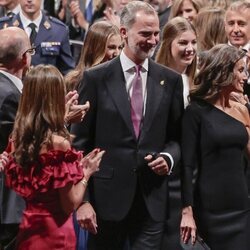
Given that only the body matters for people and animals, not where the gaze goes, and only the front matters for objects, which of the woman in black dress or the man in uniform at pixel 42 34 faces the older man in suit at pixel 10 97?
the man in uniform

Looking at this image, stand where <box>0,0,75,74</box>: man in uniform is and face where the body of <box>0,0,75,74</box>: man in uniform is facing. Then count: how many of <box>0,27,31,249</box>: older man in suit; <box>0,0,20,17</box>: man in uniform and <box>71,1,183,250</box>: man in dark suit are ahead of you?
2

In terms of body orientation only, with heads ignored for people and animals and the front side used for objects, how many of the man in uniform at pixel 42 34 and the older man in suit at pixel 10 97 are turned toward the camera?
1

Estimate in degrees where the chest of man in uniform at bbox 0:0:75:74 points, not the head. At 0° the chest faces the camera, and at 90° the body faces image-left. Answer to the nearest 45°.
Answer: approximately 0°

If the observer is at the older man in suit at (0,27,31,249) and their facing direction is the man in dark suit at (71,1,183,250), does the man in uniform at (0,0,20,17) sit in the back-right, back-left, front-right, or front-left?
back-left

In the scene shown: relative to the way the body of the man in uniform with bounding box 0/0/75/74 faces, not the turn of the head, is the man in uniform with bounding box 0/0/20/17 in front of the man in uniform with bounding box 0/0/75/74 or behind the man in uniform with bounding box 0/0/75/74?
behind
